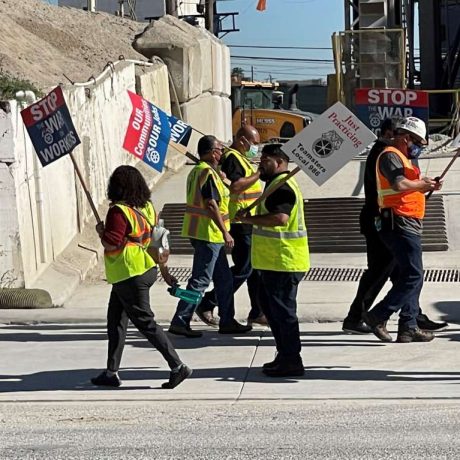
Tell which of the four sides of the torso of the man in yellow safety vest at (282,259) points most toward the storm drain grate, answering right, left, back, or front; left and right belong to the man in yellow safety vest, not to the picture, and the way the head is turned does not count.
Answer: right

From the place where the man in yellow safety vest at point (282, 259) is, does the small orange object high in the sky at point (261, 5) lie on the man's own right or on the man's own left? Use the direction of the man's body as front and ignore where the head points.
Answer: on the man's own right

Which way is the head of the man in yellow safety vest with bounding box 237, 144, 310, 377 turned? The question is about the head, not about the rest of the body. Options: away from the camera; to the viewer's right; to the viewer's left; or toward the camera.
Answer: to the viewer's left

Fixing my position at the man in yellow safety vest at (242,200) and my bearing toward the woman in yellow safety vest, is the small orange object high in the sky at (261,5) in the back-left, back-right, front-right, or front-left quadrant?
back-right

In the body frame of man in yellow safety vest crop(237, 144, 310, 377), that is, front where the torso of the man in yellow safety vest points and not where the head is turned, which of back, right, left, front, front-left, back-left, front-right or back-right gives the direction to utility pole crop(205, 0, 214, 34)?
right

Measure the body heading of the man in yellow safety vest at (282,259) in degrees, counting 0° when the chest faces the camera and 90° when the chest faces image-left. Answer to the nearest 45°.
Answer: approximately 90°
